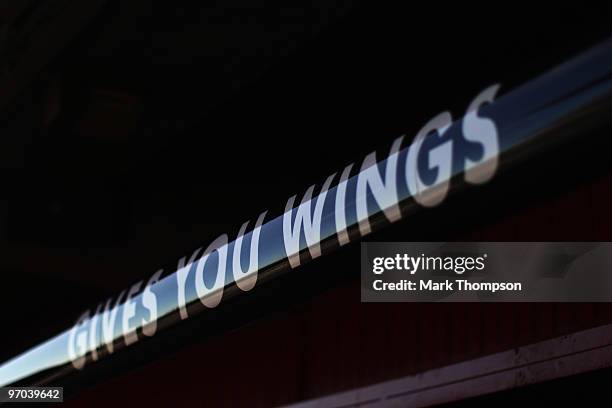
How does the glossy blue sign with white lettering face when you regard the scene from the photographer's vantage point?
facing the viewer and to the left of the viewer
